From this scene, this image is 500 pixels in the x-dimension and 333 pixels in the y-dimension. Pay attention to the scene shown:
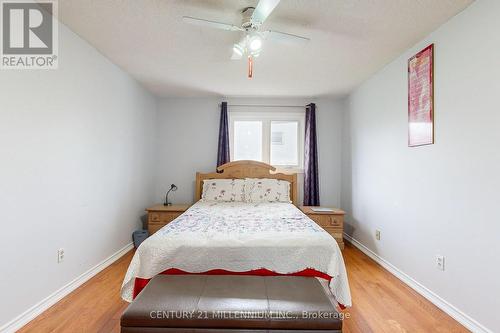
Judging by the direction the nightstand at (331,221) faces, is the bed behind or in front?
in front

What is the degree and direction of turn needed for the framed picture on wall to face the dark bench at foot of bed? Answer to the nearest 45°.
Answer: approximately 45° to its left

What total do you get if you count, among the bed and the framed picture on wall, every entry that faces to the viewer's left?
1

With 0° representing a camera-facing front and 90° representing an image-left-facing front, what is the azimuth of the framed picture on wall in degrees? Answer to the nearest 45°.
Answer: approximately 90°

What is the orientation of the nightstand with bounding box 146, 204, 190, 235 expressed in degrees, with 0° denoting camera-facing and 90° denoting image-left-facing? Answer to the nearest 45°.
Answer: approximately 0°

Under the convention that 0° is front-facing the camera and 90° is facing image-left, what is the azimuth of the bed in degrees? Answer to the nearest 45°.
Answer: approximately 0°
